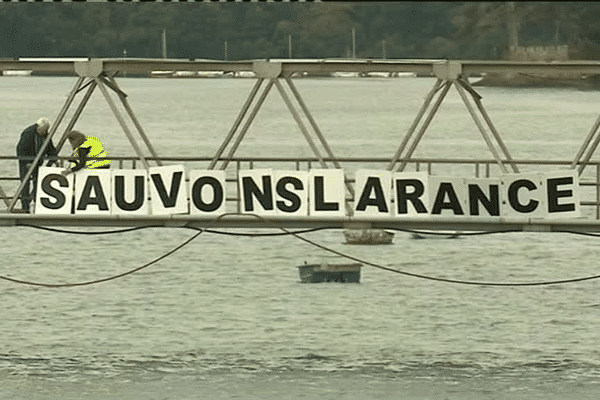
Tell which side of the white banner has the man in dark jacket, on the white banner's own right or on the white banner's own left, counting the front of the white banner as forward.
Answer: on the white banner's own right

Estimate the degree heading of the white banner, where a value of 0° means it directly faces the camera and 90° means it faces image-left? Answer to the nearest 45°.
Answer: approximately 0°

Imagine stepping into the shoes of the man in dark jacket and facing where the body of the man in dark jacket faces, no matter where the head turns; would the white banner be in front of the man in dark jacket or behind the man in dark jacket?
in front

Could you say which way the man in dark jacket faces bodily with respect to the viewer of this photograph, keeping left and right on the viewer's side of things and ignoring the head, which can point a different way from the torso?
facing to the right of the viewer

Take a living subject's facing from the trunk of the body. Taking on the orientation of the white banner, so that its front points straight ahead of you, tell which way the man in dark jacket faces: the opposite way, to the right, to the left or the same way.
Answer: to the left

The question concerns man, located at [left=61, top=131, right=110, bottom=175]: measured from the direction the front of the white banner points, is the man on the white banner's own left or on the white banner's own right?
on the white banner's own right

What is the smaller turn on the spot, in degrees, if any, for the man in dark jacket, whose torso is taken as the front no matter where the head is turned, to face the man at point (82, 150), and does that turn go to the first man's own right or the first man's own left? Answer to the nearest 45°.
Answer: approximately 45° to the first man's own right

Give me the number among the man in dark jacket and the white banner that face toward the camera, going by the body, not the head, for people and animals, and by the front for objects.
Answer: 1
